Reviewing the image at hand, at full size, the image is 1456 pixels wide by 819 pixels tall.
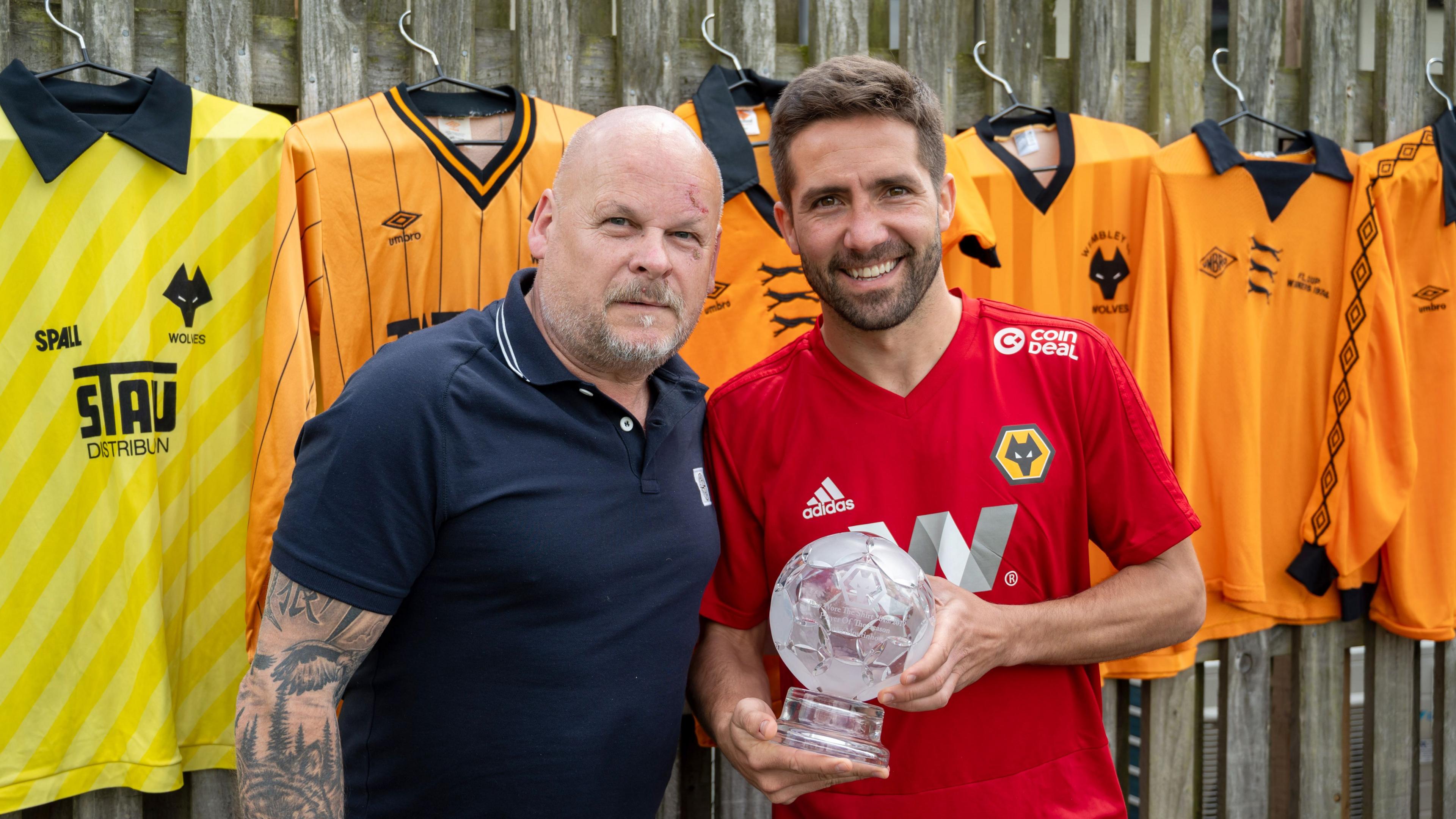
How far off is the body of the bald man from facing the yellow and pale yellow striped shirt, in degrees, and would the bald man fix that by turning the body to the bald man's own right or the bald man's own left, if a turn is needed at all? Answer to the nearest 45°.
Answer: approximately 180°

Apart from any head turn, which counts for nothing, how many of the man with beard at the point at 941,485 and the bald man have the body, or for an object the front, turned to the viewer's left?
0

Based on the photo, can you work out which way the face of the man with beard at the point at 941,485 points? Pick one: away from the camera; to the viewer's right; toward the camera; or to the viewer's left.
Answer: toward the camera

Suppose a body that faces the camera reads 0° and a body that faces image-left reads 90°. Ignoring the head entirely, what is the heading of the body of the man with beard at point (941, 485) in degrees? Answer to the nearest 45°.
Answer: approximately 0°

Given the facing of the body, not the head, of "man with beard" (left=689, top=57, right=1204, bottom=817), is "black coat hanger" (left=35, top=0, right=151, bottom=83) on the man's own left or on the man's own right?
on the man's own right

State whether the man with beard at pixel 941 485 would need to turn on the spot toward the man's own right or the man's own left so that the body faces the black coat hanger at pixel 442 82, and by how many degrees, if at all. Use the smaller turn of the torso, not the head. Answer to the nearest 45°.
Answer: approximately 135° to the man's own right
